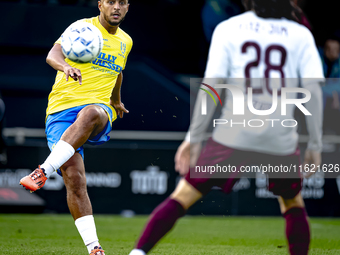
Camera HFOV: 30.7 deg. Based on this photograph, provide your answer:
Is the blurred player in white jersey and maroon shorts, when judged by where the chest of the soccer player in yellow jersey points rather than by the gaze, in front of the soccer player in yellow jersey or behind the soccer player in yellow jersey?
in front

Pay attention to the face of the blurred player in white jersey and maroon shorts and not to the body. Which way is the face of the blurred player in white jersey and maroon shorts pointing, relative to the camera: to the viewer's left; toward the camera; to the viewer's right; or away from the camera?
away from the camera

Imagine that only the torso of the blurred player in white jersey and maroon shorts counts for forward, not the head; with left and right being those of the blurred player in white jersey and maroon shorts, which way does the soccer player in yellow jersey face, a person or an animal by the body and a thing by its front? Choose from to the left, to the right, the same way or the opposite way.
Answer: the opposite way

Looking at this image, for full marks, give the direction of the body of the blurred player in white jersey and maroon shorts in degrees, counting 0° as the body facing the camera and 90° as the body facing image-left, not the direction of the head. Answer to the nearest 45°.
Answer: approximately 180°

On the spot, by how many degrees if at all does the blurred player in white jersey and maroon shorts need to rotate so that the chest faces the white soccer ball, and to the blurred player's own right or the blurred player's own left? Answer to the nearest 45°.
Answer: approximately 45° to the blurred player's own left

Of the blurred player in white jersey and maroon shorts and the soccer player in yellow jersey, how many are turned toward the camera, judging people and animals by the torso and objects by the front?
1

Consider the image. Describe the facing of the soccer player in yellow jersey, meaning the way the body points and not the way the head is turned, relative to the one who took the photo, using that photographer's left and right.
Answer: facing the viewer

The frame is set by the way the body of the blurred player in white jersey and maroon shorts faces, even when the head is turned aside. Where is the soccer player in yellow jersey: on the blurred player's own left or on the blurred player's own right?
on the blurred player's own left

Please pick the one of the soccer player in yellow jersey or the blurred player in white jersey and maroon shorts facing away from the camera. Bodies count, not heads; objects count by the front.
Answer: the blurred player in white jersey and maroon shorts
